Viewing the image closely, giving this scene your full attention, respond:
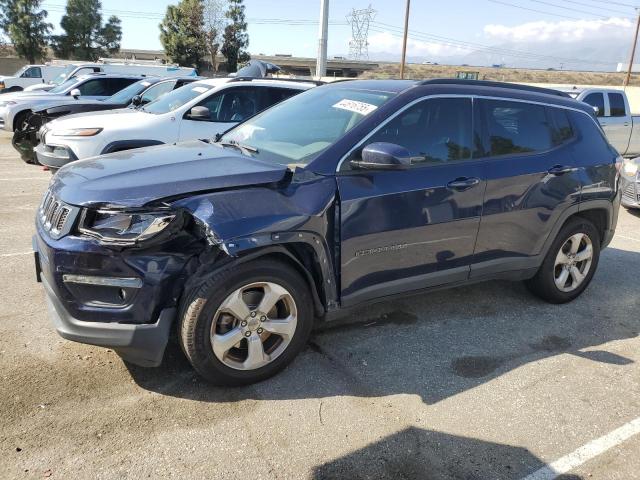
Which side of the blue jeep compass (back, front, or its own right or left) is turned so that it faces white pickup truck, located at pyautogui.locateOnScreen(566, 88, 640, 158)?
back

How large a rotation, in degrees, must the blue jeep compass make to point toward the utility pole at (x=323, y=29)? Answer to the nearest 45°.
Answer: approximately 135° to its right

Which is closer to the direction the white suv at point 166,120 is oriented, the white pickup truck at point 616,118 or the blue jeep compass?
the blue jeep compass

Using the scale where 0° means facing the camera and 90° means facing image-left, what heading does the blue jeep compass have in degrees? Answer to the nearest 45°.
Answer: approximately 45°

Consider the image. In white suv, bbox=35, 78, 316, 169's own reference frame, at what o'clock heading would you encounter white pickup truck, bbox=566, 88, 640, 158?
The white pickup truck is roughly at 7 o'clock from the white suv.

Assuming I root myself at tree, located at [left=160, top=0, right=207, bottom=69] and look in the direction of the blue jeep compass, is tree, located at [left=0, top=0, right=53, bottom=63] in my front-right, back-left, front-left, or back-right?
back-right

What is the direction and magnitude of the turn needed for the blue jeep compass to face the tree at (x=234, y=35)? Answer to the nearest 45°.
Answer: approximately 135° to its right

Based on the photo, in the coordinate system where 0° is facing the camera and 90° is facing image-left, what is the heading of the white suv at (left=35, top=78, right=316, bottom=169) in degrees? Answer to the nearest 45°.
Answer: approximately 45°

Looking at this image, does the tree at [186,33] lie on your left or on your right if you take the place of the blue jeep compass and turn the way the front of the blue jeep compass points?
on your right

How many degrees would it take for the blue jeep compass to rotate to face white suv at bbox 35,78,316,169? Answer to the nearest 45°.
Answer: approximately 90° to its right

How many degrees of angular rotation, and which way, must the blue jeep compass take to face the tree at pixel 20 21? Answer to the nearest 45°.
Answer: approximately 90° to its right
